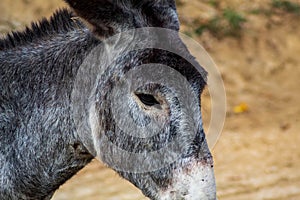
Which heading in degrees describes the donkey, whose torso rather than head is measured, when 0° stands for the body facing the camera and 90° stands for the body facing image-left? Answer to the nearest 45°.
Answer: approximately 270°
